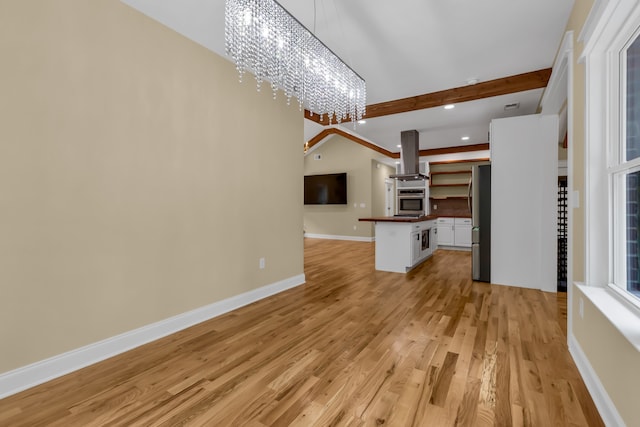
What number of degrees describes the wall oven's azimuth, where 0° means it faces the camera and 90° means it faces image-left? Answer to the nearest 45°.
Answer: approximately 0°

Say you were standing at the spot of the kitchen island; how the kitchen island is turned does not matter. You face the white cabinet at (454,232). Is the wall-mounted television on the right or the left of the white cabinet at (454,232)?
left

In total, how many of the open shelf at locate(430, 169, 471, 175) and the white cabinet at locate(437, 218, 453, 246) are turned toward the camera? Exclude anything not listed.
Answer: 2

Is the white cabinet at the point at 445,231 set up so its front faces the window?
yes

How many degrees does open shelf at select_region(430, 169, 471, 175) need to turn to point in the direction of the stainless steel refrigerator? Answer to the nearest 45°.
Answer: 0° — it already faces it

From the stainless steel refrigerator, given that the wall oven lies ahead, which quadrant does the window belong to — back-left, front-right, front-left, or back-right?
back-left

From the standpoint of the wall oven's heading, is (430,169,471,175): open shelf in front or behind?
behind
